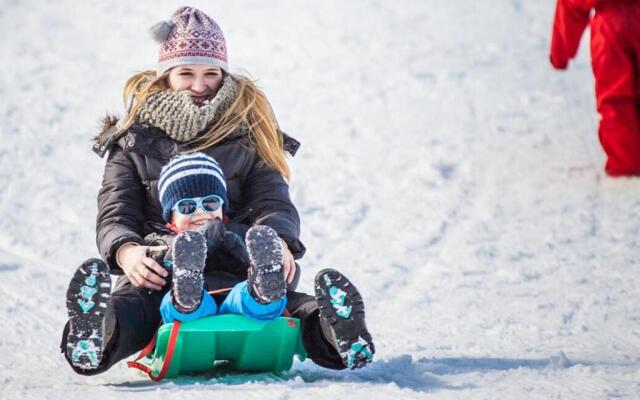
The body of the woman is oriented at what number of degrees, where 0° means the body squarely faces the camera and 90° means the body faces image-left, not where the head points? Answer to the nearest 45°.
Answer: approximately 0°

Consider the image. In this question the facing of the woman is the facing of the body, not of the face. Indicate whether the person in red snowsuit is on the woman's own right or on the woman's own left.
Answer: on the woman's own left
